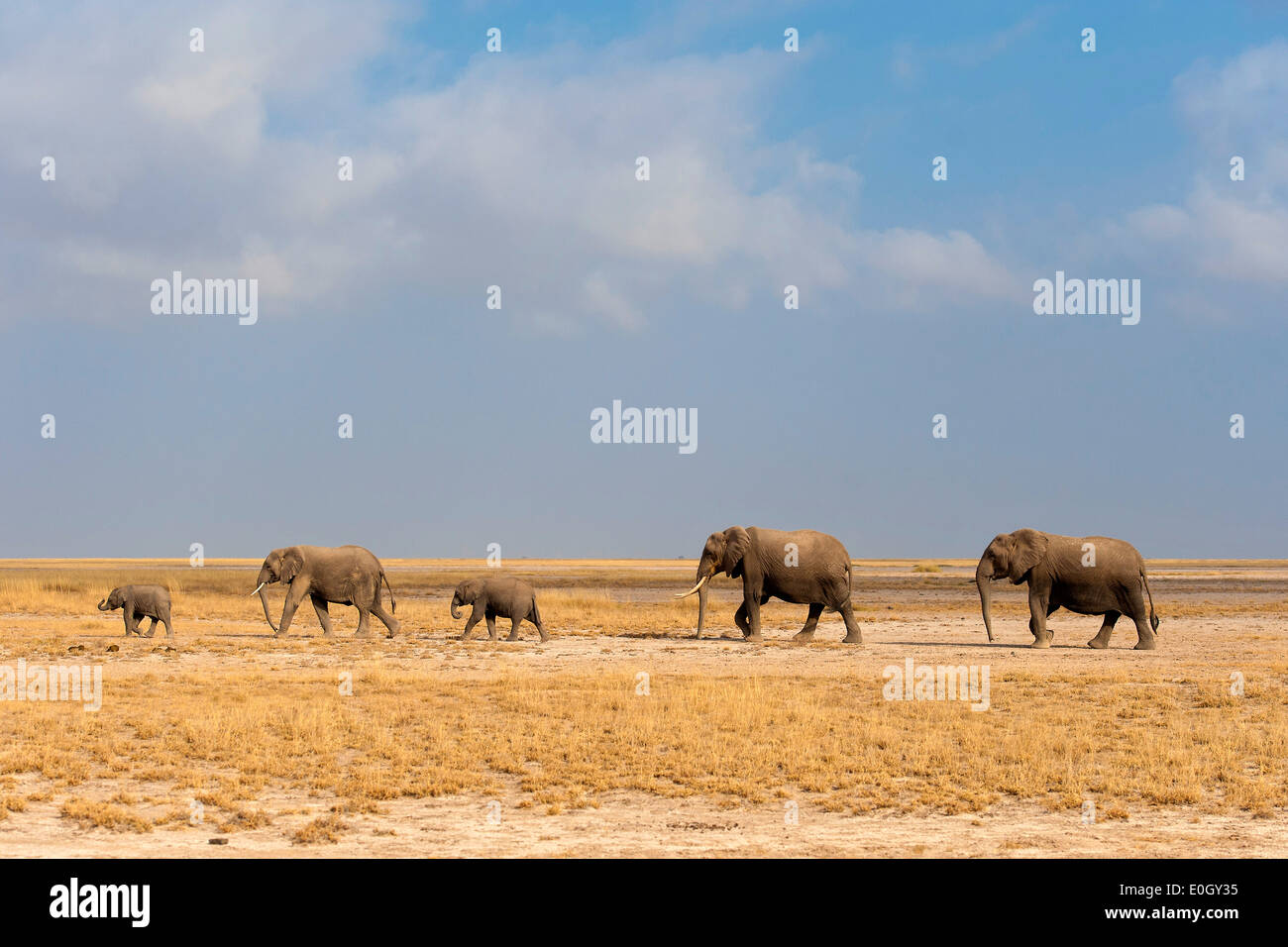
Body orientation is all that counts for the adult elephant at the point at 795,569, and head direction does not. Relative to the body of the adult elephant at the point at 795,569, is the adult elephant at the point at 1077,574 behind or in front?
behind

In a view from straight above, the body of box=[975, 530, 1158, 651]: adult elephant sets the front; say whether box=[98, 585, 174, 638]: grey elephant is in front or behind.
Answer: in front

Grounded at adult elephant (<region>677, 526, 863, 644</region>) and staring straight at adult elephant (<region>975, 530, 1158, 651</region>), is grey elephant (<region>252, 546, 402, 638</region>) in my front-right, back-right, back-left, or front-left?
back-right

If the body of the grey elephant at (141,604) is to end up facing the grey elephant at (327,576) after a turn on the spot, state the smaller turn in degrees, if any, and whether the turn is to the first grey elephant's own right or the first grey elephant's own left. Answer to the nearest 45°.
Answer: approximately 180°

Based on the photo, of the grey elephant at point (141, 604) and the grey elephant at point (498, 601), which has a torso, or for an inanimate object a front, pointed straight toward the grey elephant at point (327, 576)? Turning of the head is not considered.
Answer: the grey elephant at point (498, 601)

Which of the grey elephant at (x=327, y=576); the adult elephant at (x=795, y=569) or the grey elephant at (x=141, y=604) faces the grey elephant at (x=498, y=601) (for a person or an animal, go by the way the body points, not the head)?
the adult elephant

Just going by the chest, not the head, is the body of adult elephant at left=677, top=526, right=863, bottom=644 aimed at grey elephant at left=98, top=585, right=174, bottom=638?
yes

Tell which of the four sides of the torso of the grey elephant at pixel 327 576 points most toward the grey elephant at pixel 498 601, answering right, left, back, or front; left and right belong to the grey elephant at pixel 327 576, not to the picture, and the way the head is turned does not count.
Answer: back

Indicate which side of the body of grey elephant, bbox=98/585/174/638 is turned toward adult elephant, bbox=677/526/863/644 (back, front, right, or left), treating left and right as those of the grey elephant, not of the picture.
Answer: back

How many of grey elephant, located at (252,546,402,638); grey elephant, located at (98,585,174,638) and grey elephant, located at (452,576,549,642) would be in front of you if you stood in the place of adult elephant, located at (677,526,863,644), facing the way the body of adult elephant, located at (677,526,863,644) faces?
3

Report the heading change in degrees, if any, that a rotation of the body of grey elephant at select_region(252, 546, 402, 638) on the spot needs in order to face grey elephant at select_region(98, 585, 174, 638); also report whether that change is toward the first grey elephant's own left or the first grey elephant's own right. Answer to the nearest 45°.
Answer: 0° — it already faces it

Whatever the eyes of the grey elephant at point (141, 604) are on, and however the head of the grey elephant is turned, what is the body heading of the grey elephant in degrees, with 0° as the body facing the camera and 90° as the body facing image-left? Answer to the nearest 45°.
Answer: approximately 90°

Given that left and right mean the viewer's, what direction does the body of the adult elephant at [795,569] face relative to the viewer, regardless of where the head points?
facing to the left of the viewer

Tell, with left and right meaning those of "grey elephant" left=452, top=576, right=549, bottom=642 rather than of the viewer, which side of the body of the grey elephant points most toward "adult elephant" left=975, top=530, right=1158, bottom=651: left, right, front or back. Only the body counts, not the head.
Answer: back
